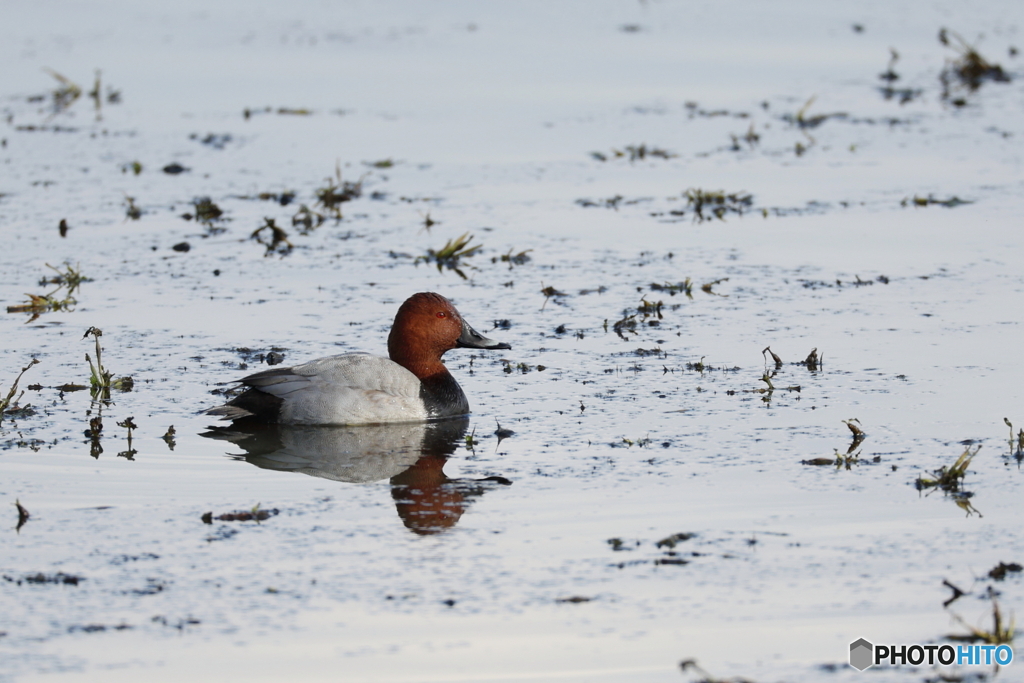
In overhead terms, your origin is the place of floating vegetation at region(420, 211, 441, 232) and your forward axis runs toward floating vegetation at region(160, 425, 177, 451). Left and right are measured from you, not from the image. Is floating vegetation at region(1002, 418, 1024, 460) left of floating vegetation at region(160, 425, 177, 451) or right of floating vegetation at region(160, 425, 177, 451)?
left

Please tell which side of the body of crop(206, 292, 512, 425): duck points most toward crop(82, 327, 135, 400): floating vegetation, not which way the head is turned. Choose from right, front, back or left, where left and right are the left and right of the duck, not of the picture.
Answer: back

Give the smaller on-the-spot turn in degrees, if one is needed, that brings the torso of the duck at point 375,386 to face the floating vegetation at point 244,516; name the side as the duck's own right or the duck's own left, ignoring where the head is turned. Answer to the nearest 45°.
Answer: approximately 90° to the duck's own right

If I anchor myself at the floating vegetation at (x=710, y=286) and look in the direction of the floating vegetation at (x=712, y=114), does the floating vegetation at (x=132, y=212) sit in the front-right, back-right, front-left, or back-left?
front-left

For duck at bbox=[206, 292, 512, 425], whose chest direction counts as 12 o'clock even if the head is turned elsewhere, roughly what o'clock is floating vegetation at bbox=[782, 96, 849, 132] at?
The floating vegetation is roughly at 10 o'clock from the duck.

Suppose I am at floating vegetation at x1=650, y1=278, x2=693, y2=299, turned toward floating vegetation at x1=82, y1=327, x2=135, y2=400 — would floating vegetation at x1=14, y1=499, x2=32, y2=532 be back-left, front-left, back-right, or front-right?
front-left

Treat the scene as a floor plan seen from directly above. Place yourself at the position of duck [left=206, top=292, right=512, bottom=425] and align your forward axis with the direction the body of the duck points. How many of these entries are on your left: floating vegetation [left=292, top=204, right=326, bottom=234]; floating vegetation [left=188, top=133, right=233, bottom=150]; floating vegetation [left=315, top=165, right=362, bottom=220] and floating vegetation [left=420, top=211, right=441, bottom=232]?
4

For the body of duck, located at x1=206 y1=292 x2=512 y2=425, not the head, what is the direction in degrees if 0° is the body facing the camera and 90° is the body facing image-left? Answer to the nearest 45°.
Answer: approximately 270°

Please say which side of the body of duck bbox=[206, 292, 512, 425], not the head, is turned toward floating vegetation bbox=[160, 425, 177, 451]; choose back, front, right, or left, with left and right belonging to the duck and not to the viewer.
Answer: back

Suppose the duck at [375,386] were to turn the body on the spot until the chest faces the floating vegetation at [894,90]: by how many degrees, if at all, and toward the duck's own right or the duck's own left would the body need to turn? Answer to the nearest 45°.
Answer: approximately 45° to the duck's own left

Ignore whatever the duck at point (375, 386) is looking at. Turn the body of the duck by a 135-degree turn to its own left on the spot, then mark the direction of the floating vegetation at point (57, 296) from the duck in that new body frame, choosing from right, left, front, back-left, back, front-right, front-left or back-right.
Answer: front

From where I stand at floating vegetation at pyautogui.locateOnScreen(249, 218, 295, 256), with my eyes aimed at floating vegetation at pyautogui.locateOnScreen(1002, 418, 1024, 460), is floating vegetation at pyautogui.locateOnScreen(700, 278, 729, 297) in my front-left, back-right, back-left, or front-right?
front-left

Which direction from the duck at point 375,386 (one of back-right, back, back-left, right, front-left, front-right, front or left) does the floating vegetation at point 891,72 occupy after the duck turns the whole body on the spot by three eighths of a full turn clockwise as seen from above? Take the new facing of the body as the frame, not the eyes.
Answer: back

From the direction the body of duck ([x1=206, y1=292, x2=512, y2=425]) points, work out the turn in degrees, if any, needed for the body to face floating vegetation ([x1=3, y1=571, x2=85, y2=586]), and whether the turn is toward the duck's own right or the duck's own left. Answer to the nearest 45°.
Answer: approximately 135° to the duck's own right

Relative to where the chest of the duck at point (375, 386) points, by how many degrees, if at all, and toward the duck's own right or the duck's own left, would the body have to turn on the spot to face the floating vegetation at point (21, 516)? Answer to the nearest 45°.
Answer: approximately 135° to the duck's own right

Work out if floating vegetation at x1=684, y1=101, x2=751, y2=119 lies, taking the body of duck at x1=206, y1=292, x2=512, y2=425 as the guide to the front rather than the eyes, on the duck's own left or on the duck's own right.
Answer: on the duck's own left

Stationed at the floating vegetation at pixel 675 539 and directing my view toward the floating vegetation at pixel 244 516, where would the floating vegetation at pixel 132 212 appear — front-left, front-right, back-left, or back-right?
front-right

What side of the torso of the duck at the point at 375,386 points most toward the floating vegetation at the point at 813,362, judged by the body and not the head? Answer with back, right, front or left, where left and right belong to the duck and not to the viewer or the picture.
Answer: front

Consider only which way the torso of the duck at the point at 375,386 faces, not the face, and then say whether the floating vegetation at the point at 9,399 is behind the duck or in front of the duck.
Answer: behind

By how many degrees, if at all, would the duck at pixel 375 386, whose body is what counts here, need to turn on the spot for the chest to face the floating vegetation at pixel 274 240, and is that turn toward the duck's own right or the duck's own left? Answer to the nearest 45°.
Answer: approximately 90° to the duck's own left

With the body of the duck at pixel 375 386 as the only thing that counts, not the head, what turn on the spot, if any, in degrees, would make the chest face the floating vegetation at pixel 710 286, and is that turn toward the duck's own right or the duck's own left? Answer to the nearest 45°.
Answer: approximately 45° to the duck's own left
